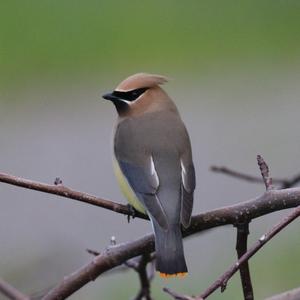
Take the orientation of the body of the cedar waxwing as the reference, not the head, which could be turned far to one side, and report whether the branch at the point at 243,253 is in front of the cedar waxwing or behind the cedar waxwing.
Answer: behind

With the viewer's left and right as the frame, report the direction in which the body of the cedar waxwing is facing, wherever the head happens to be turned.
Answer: facing away from the viewer and to the left of the viewer

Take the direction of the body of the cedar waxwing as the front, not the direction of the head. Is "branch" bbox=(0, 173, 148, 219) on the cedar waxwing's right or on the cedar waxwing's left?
on the cedar waxwing's left
